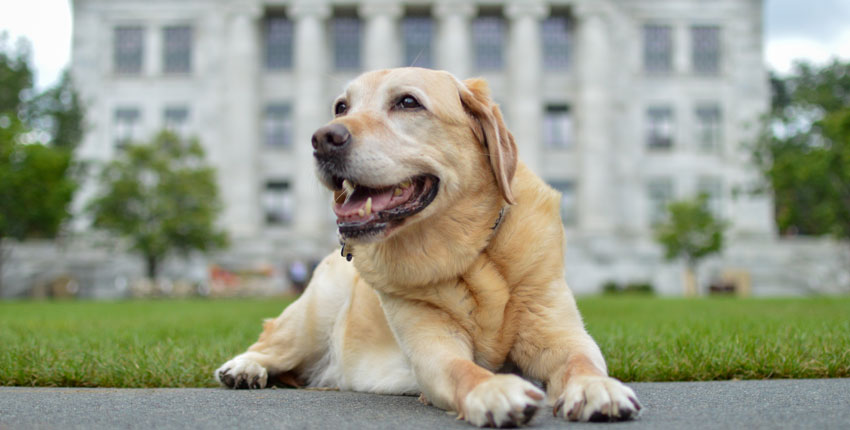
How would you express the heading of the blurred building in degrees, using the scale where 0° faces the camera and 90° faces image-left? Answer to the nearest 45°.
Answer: approximately 0°

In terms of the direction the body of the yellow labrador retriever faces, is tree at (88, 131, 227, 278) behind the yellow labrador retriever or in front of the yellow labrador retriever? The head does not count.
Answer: behind

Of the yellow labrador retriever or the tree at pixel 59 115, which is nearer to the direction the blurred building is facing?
the yellow labrador retriever

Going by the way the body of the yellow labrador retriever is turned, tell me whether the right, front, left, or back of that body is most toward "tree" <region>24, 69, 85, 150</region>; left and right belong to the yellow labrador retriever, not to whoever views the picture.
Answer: back

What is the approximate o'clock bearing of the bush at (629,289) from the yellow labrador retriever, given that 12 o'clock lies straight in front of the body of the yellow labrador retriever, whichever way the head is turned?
The bush is roughly at 8 o'clock from the yellow labrador retriever.

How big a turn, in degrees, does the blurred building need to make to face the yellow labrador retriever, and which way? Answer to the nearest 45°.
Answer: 0° — it already faces it

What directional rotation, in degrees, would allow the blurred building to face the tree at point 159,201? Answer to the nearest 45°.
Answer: approximately 45° to its right

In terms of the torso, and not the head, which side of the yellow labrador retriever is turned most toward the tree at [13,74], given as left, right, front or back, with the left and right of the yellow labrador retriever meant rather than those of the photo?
back

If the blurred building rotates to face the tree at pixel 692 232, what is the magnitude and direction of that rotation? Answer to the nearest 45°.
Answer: approximately 45° to its left

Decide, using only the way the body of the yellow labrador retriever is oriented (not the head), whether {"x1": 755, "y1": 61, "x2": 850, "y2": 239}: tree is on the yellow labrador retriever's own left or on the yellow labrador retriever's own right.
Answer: on the yellow labrador retriever's own left

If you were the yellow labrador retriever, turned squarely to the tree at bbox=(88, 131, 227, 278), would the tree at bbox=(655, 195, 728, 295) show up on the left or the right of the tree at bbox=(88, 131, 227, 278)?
right
